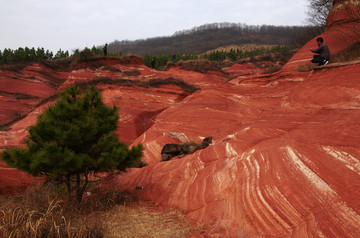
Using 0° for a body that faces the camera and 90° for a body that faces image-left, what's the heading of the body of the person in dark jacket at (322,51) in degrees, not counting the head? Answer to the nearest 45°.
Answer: approximately 90°

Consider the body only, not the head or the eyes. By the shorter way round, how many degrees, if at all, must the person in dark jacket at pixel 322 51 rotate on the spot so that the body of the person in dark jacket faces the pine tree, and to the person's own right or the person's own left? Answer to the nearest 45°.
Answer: approximately 45° to the person's own left
